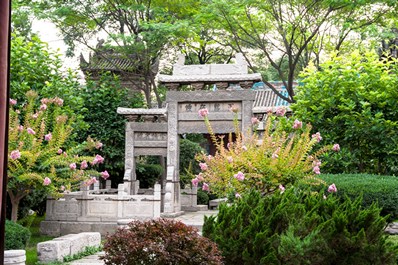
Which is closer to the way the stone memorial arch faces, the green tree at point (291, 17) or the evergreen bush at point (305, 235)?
the evergreen bush

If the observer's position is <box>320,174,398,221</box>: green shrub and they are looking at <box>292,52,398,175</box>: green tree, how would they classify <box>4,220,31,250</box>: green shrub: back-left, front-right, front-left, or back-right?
back-left

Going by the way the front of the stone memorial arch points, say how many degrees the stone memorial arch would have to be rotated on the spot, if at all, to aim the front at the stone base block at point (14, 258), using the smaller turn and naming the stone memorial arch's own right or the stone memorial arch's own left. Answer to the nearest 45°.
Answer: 0° — it already faces it

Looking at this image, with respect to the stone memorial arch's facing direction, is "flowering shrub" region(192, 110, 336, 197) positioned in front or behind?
in front

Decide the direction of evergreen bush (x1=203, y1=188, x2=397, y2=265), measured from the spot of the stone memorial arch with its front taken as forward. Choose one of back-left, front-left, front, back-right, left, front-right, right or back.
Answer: front

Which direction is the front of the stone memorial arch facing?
toward the camera

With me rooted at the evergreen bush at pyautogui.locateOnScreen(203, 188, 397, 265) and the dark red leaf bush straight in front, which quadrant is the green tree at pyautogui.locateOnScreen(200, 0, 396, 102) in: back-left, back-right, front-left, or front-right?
back-right

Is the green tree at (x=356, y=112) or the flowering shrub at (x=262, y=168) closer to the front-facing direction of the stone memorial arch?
the flowering shrub

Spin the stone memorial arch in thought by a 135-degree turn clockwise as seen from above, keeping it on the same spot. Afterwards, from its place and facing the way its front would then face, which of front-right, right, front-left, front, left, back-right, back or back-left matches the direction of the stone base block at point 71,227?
left

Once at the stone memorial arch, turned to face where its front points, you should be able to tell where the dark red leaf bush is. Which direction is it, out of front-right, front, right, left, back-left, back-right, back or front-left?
front
